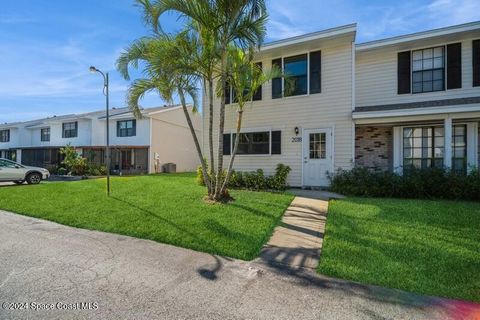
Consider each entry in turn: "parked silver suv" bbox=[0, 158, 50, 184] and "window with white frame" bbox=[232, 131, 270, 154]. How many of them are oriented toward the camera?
1

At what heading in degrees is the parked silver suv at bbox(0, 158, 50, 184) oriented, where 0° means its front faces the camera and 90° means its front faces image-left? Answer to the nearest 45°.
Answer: approximately 270°

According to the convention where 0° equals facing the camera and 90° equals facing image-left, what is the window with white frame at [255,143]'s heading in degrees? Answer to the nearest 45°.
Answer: approximately 0°

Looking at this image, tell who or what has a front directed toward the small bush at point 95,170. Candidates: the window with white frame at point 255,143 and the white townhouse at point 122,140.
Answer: the white townhouse

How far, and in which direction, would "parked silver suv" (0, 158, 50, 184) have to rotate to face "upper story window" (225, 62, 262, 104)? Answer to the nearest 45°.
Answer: approximately 45° to its right

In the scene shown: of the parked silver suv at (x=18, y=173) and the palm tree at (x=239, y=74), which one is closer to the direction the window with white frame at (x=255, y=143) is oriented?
the palm tree

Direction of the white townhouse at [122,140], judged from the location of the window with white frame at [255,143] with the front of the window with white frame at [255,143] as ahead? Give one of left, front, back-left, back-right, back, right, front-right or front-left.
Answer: back-right

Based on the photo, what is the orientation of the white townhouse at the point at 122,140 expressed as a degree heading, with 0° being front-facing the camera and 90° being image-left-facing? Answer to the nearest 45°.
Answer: approximately 45°

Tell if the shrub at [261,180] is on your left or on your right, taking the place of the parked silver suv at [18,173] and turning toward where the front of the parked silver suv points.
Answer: on your right
